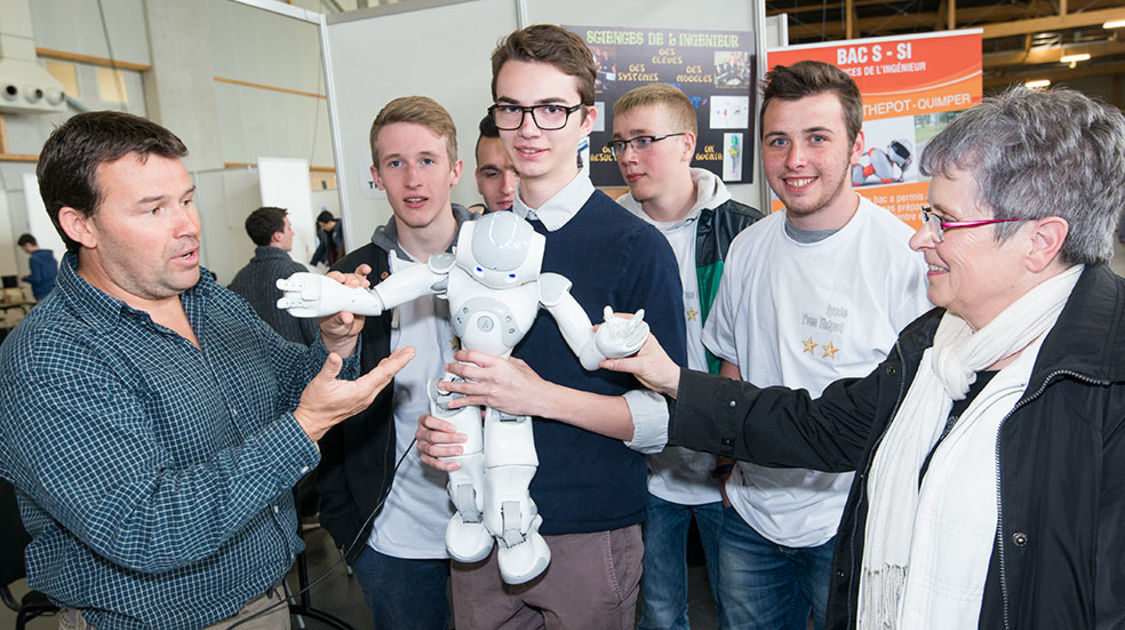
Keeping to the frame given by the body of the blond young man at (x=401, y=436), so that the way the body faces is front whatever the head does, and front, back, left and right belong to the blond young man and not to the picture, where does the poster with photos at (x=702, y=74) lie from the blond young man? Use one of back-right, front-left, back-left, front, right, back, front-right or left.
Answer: back-left

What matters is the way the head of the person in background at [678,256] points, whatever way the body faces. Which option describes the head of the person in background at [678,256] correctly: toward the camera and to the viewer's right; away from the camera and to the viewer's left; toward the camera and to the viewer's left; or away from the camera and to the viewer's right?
toward the camera and to the viewer's left

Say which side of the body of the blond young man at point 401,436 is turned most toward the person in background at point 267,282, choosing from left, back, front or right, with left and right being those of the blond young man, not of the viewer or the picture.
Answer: back

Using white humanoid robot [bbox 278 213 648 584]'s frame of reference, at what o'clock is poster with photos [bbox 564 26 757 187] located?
The poster with photos is roughly at 7 o'clock from the white humanoid robot.

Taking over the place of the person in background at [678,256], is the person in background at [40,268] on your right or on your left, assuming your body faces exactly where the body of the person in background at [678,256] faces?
on your right

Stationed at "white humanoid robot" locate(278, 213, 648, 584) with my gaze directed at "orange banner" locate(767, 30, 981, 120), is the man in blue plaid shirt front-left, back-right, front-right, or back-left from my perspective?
back-left

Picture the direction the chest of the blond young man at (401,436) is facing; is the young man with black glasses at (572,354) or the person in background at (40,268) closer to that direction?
the young man with black glasses

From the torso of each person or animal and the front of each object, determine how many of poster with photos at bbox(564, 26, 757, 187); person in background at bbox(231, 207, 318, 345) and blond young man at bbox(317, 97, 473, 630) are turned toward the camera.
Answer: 2

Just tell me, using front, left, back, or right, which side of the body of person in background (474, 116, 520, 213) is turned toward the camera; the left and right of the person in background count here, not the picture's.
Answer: front

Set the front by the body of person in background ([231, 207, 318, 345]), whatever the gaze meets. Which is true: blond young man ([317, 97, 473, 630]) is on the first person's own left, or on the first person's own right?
on the first person's own right

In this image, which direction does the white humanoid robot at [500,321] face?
toward the camera

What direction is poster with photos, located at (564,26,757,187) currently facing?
toward the camera

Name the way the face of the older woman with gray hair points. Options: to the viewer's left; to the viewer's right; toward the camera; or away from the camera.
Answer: to the viewer's left

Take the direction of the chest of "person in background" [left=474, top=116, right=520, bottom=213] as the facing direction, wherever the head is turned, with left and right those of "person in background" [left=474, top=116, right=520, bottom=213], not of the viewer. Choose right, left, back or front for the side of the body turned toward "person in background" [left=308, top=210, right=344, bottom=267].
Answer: back

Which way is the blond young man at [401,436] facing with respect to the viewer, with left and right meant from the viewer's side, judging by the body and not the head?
facing the viewer
